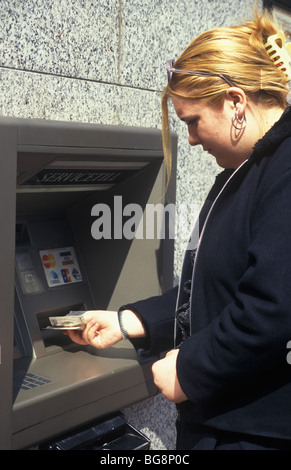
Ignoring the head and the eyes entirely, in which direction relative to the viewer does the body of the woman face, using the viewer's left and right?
facing to the left of the viewer

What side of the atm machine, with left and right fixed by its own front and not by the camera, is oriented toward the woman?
front

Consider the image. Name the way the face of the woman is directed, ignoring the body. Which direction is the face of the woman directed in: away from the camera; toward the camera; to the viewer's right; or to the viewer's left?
to the viewer's left

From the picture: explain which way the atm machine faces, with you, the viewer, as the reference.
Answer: facing the viewer and to the right of the viewer

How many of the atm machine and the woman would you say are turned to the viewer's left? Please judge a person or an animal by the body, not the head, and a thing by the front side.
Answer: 1

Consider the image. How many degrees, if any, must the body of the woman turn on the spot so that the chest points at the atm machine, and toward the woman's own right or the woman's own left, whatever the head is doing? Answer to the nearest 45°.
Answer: approximately 45° to the woman's own right
